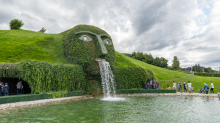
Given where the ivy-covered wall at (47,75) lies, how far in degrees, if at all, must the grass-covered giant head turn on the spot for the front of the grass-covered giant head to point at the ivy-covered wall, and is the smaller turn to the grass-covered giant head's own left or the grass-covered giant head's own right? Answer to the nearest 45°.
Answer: approximately 90° to the grass-covered giant head's own right

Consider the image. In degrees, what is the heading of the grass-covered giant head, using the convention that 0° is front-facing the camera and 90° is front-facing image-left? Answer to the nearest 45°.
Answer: approximately 315°

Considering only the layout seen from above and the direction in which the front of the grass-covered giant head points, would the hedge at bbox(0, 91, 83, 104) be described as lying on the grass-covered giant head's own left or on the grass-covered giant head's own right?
on the grass-covered giant head's own right

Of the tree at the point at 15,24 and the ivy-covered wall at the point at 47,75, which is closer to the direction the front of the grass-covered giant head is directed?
the ivy-covered wall

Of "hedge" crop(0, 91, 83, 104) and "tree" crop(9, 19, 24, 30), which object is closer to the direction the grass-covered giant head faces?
the hedge

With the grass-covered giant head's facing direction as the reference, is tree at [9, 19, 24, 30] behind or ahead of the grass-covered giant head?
behind
